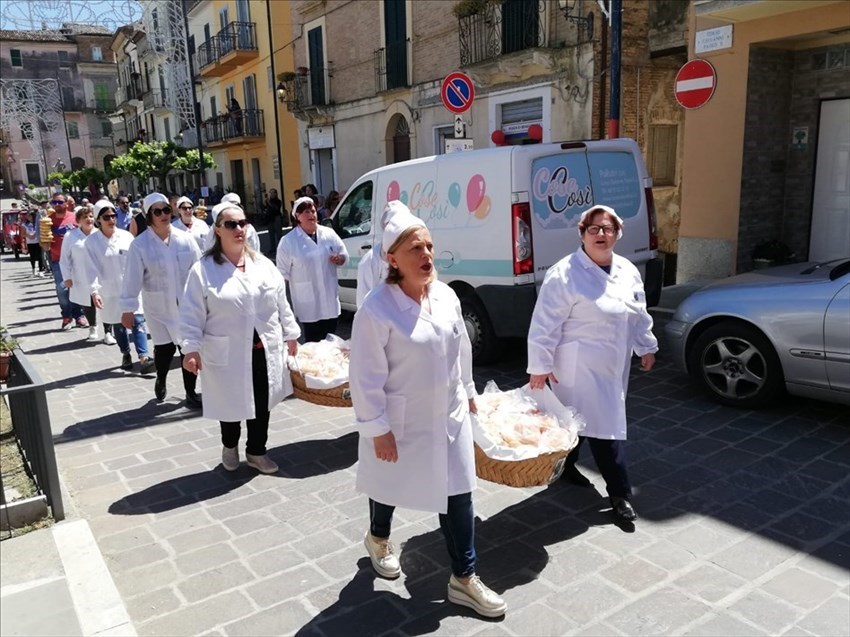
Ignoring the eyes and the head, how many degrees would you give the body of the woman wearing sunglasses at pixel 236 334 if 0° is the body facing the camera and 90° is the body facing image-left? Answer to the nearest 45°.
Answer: approximately 315°

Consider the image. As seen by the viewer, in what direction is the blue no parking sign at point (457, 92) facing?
toward the camera

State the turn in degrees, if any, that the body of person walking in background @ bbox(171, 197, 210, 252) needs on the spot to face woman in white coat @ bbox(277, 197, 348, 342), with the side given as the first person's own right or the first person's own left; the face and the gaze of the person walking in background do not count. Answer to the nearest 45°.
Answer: approximately 45° to the first person's own left

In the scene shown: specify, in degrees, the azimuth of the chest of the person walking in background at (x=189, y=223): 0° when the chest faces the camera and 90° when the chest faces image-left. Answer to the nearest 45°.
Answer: approximately 0°

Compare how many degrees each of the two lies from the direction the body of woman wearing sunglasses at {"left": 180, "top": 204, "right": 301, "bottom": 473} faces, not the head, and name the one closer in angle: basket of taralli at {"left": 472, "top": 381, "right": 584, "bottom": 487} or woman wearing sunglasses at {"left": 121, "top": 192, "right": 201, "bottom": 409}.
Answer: the basket of taralli

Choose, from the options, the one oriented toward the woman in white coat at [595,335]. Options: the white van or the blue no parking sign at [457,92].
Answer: the blue no parking sign

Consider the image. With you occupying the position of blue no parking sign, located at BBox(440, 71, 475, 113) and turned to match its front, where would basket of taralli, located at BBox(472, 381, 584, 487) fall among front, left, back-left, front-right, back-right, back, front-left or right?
front

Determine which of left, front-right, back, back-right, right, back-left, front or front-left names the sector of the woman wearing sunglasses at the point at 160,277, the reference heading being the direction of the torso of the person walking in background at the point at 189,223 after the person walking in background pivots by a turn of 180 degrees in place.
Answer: back

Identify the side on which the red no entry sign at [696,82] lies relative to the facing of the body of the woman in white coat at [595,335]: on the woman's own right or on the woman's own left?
on the woman's own left

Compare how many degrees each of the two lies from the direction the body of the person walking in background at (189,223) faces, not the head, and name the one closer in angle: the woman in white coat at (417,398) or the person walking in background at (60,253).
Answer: the woman in white coat

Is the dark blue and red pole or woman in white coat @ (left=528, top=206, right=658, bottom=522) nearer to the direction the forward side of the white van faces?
the dark blue and red pole

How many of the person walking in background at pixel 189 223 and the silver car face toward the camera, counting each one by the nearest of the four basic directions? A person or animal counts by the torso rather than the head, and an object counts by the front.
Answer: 1

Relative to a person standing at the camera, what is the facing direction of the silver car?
facing to the left of the viewer

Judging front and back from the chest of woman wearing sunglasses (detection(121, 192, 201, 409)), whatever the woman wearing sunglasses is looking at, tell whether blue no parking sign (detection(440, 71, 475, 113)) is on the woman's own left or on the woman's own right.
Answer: on the woman's own left

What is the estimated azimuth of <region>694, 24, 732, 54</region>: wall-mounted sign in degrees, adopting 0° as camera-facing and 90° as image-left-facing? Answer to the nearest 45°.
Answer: approximately 45°
